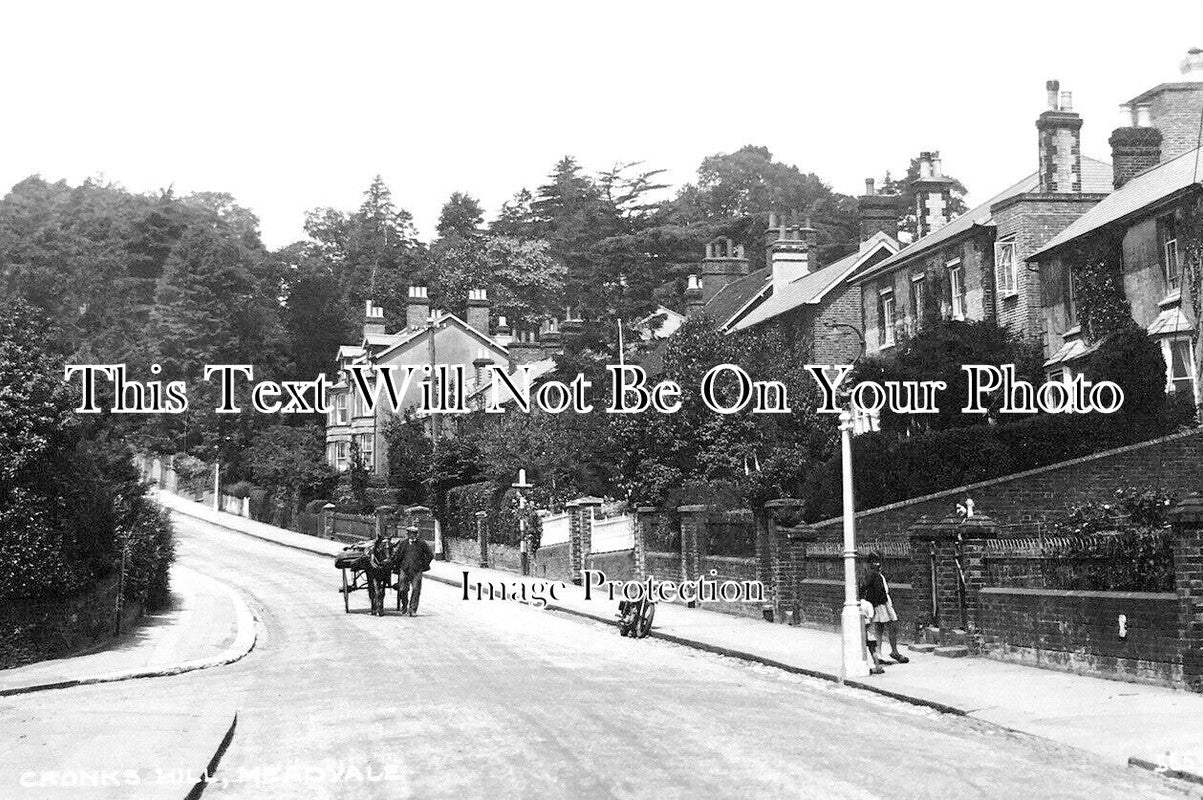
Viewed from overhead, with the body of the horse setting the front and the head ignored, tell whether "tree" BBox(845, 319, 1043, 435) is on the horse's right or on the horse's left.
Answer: on the horse's left

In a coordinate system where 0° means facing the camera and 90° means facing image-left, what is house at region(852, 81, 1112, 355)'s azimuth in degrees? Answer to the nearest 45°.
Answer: approximately 45°

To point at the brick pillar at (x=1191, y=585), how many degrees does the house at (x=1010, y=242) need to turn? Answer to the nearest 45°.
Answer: approximately 45° to its left

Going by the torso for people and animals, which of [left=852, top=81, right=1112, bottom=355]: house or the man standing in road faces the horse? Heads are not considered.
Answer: the house

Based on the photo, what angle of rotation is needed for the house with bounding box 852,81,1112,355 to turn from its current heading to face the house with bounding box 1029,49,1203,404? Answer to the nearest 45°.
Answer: approximately 90° to its left

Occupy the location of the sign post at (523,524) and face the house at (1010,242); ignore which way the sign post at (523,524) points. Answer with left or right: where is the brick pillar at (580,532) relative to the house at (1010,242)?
right

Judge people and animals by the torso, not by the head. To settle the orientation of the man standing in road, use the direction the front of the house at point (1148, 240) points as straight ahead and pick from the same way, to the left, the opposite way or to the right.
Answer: to the left

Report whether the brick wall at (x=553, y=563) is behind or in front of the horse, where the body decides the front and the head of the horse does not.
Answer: behind

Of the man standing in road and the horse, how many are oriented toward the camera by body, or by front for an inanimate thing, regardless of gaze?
2

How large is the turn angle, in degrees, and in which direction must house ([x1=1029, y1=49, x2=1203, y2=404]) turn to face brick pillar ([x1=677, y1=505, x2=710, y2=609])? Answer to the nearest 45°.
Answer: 0° — it already faces it

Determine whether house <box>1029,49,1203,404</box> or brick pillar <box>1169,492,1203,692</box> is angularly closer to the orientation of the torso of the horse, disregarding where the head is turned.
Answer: the brick pillar

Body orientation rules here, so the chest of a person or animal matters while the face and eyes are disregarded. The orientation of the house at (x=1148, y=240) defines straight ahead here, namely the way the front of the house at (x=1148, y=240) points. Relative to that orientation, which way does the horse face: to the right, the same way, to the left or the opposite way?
to the left
